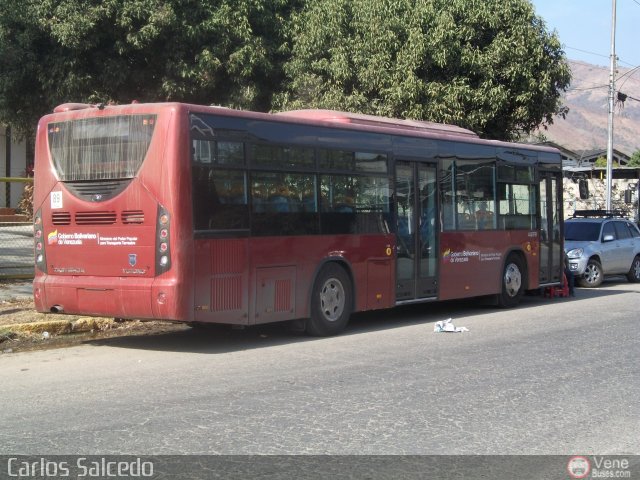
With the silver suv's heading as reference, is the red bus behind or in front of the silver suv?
in front

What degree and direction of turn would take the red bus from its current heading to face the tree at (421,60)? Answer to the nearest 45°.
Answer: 0° — it already faces it

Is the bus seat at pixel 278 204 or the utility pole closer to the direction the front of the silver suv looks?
the bus seat

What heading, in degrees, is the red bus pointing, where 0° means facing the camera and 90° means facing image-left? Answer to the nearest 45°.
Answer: approximately 225°

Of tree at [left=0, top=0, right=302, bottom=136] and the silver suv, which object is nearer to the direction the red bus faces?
the silver suv

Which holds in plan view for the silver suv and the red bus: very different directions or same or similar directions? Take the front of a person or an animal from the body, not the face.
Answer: very different directions

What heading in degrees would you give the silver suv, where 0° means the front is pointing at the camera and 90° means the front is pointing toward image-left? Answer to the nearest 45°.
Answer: approximately 45°

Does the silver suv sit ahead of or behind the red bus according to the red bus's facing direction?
ahead
